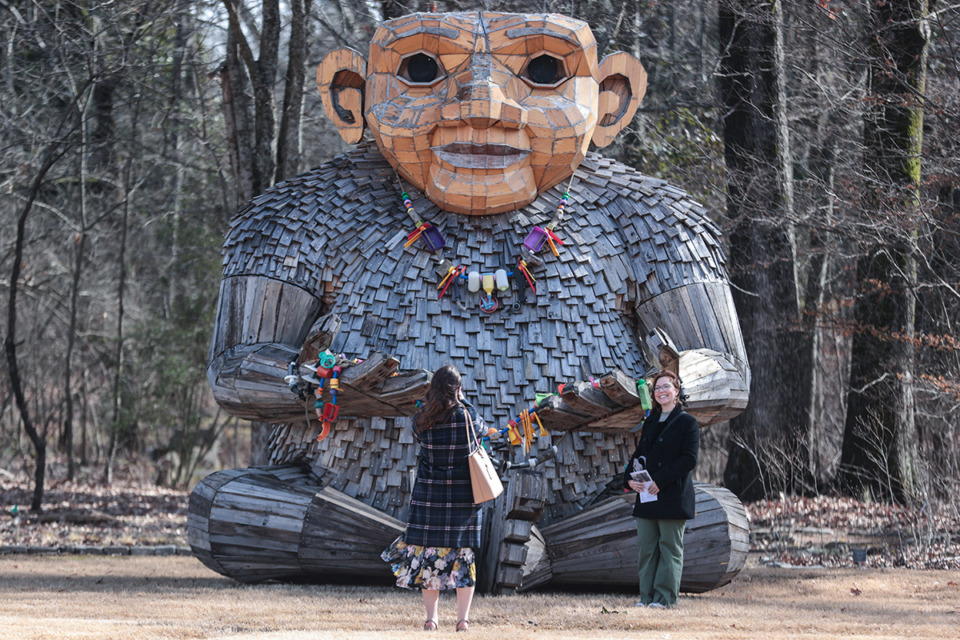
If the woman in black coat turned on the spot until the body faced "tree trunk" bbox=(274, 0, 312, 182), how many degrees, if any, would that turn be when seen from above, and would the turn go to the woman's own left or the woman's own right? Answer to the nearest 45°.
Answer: approximately 90° to the woman's own right

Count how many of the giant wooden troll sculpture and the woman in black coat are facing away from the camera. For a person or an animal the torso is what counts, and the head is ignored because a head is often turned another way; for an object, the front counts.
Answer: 0

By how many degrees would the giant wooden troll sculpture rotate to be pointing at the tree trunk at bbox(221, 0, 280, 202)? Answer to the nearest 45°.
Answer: approximately 135° to its right

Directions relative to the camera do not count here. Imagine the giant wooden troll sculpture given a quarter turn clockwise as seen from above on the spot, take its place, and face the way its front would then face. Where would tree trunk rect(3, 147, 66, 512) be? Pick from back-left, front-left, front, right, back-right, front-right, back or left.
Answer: front-right

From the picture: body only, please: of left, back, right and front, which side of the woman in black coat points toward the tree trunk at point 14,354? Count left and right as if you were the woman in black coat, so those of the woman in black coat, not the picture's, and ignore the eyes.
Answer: right

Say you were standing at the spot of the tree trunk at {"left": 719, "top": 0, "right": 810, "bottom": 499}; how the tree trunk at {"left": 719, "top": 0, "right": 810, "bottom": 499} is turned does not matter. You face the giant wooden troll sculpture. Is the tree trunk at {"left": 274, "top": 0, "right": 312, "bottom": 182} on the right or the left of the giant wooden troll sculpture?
right

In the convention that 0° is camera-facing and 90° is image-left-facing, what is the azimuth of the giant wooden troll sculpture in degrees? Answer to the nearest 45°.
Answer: approximately 0°

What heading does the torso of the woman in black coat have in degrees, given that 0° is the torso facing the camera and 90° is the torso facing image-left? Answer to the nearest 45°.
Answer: approximately 45°

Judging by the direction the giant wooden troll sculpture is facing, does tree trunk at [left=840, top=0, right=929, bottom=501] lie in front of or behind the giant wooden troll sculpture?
behind

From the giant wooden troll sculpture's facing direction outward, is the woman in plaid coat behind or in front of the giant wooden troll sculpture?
in front

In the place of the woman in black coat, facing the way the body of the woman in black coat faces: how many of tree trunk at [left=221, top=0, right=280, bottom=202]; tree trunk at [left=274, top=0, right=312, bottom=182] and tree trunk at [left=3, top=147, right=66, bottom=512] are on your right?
3

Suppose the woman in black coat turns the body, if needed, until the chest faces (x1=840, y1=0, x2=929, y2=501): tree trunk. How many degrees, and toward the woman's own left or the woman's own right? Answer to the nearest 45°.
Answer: approximately 135° to the woman's own right
